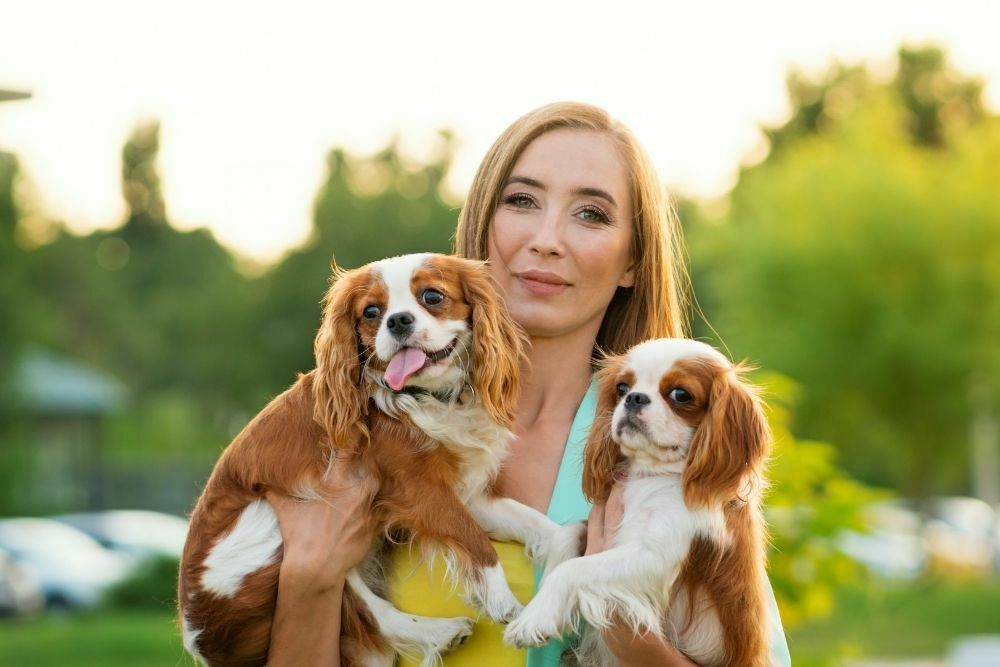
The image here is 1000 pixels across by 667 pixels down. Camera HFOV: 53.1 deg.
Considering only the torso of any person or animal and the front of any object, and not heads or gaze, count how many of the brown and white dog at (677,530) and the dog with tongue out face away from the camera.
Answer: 0

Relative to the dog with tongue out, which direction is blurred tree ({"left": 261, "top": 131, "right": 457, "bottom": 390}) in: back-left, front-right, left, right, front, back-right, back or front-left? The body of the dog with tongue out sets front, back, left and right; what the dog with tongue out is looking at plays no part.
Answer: back-left

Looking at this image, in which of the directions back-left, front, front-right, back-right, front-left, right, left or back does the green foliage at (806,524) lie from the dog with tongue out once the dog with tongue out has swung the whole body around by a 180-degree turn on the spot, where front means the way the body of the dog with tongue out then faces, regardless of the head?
right

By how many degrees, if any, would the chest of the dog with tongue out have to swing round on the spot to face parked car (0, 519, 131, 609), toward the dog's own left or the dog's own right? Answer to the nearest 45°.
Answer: approximately 135° to the dog's own left

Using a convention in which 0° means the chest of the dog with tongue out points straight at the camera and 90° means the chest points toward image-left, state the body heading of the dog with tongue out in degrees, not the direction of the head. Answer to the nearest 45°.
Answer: approximately 315°

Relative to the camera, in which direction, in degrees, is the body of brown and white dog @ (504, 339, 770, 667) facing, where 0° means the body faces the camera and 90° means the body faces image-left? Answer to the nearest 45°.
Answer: approximately 45°

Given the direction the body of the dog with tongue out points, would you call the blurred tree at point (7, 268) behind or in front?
behind

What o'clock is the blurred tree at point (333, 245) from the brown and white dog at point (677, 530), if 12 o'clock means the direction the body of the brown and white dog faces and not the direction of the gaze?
The blurred tree is roughly at 4 o'clock from the brown and white dog.

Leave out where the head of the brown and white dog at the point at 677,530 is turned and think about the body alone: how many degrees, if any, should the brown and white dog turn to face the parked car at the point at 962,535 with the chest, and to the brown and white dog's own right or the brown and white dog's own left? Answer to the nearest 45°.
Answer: approximately 135° to the brown and white dog's own right
